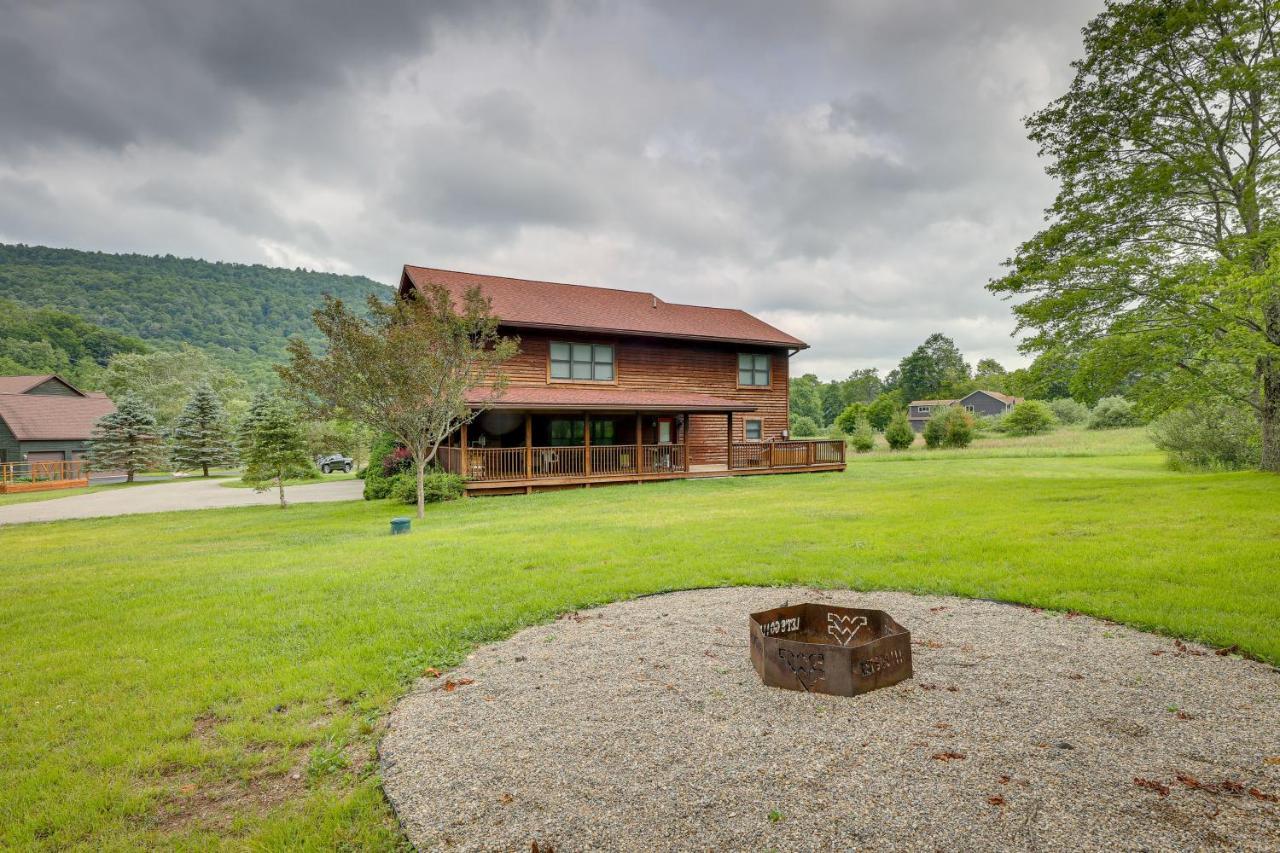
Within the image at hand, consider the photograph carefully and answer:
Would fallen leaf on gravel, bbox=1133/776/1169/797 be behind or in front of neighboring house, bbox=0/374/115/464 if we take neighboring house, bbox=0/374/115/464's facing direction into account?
in front

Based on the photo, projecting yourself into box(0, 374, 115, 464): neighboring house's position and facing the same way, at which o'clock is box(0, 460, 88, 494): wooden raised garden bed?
The wooden raised garden bed is roughly at 12 o'clock from the neighboring house.

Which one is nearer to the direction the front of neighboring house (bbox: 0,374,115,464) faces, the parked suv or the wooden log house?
the wooden log house

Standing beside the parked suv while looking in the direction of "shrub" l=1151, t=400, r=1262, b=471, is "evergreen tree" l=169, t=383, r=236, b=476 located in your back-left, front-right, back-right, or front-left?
back-right

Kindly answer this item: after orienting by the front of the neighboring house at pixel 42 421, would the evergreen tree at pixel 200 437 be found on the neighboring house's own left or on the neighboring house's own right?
on the neighboring house's own left

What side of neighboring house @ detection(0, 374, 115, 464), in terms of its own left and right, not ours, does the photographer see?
front

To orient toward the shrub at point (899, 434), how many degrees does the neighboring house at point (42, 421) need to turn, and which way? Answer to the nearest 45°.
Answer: approximately 45° to its left

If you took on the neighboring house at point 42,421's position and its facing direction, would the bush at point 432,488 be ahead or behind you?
ahead

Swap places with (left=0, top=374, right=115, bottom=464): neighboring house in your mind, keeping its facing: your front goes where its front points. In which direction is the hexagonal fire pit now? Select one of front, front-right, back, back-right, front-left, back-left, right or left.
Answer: front
